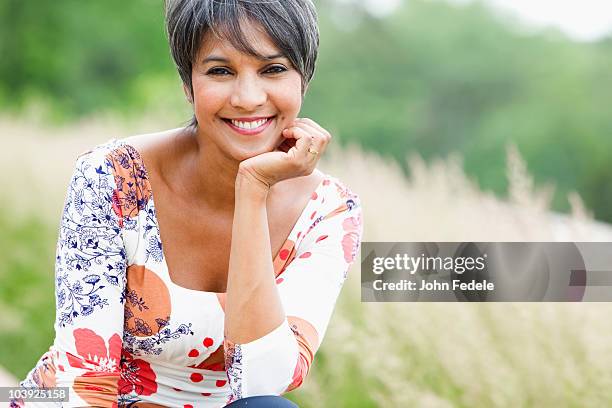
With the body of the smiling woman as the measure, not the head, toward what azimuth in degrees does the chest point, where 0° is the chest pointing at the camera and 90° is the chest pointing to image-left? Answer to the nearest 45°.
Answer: approximately 0°
